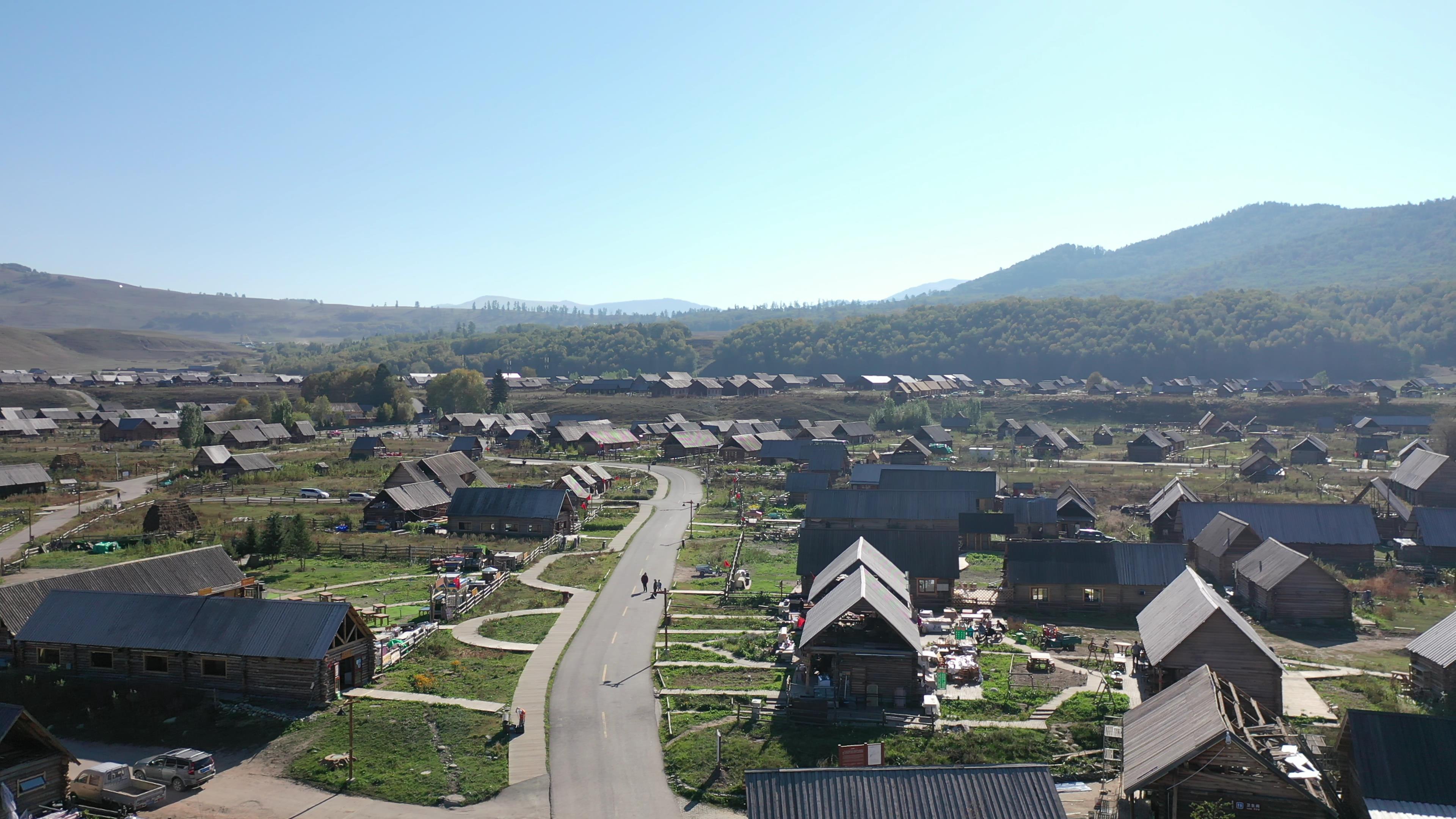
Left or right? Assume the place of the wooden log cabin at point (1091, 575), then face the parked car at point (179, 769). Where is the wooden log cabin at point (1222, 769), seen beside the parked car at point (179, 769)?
left

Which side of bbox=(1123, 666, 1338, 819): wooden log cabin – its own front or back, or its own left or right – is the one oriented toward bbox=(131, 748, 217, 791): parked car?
right

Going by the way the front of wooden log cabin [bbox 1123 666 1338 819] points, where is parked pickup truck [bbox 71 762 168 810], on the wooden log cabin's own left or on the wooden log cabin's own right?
on the wooden log cabin's own right

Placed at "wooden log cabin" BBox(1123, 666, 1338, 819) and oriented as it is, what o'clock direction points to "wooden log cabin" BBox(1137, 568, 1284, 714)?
"wooden log cabin" BBox(1137, 568, 1284, 714) is roughly at 6 o'clock from "wooden log cabin" BBox(1123, 666, 1338, 819).

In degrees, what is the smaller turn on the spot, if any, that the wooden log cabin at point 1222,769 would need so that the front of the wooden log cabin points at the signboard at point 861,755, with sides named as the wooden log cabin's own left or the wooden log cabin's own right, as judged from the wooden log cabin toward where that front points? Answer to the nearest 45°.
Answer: approximately 90° to the wooden log cabin's own right

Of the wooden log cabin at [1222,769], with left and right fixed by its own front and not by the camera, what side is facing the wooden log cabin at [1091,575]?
back

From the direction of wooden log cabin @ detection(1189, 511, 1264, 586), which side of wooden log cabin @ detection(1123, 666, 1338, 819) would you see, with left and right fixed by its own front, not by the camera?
back

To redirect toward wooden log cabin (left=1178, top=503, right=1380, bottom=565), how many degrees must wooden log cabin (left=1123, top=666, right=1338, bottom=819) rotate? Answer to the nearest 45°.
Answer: approximately 180°

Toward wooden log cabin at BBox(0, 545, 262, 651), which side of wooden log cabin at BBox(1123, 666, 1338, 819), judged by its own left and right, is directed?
right

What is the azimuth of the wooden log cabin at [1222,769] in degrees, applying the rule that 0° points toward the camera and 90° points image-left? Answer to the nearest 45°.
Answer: approximately 0°

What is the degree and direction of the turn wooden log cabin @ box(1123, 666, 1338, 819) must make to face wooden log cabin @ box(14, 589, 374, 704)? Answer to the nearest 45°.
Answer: approximately 90° to its right

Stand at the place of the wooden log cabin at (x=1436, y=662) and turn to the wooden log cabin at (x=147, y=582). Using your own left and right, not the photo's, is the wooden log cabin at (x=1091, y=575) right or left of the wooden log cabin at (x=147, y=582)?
right
